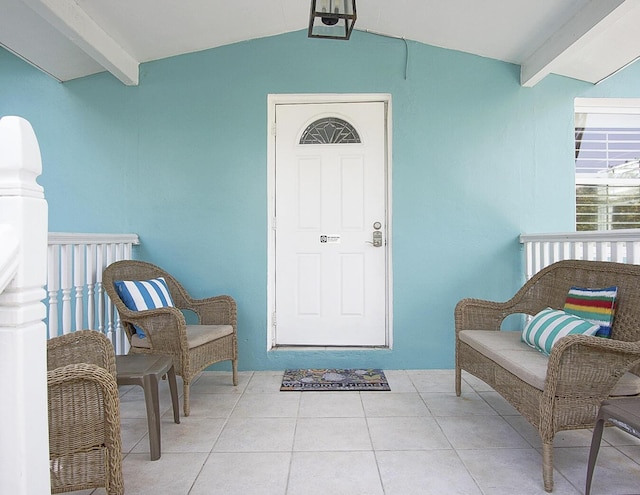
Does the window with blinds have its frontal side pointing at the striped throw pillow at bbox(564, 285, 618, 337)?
yes

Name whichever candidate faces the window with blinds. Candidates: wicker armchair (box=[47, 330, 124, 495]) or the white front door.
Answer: the wicker armchair

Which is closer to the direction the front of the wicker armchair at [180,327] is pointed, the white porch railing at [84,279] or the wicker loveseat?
the wicker loveseat

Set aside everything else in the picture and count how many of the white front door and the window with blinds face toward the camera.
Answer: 2

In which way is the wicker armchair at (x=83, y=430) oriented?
to the viewer's right

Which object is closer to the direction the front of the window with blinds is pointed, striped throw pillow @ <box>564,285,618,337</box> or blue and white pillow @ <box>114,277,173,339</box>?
the striped throw pillow

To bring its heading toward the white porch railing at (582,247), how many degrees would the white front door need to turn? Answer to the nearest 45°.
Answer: approximately 45° to its left

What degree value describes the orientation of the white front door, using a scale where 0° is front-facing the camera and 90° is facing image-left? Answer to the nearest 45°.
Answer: approximately 0°

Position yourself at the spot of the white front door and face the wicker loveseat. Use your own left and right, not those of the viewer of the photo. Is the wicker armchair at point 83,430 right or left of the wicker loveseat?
right
